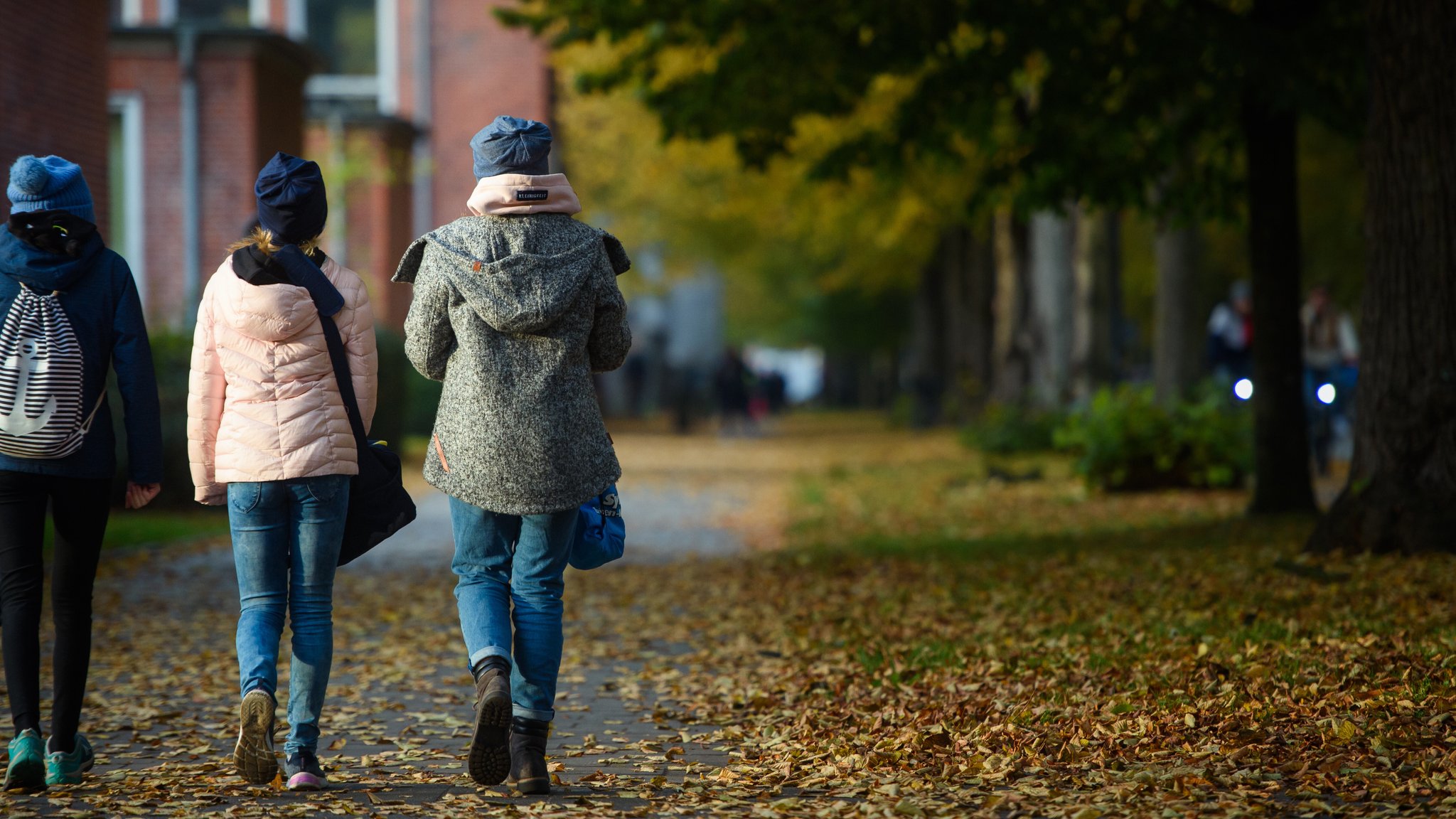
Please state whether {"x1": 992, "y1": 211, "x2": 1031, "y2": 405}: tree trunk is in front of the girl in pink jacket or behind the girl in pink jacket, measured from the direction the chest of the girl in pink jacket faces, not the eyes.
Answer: in front

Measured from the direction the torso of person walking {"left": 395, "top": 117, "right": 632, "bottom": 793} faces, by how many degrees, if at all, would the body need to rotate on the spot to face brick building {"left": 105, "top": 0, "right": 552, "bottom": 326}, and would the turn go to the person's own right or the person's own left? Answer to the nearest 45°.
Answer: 0° — they already face it

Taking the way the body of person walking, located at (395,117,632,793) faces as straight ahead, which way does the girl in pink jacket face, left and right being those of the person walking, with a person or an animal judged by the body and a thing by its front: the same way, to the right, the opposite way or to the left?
the same way

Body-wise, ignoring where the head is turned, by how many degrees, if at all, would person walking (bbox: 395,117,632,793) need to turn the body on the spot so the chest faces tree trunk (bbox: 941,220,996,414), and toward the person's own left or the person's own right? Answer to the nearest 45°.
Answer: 0° — they already face it

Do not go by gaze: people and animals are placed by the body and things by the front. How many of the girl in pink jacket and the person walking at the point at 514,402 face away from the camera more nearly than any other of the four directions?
2

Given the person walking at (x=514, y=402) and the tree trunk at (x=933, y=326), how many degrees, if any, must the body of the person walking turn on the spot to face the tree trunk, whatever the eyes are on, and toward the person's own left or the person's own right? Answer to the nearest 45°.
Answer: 0° — they already face it

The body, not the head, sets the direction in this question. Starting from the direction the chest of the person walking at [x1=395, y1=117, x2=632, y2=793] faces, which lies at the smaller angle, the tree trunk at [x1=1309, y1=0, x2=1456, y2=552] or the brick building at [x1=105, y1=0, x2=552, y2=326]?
the brick building

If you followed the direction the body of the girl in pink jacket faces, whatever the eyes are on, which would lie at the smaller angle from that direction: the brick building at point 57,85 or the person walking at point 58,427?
the brick building

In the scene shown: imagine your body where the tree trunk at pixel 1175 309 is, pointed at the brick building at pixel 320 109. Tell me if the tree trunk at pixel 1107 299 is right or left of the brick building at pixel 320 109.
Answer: right

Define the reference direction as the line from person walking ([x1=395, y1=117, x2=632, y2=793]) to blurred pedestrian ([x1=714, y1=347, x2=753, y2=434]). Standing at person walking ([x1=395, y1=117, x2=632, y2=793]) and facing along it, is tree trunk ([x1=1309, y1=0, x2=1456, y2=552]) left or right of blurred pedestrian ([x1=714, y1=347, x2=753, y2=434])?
right

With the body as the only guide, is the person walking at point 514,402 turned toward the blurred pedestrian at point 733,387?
yes

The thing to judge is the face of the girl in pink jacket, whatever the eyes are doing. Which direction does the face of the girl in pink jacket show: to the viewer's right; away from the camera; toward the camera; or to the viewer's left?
away from the camera

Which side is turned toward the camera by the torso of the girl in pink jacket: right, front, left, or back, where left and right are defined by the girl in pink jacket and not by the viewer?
back

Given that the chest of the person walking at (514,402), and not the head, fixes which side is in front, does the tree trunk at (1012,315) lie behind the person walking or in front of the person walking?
in front

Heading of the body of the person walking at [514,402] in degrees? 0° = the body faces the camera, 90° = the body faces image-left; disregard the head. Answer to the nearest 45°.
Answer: approximately 180°

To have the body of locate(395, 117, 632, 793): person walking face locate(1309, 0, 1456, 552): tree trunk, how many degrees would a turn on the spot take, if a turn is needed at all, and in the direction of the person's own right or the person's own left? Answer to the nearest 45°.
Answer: approximately 45° to the person's own right

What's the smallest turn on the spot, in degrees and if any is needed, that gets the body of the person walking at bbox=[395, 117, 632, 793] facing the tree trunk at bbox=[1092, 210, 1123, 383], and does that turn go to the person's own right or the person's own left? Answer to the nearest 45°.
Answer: approximately 45° to the person's own right

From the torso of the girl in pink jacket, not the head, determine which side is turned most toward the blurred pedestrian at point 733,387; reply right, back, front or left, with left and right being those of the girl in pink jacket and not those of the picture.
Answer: front
